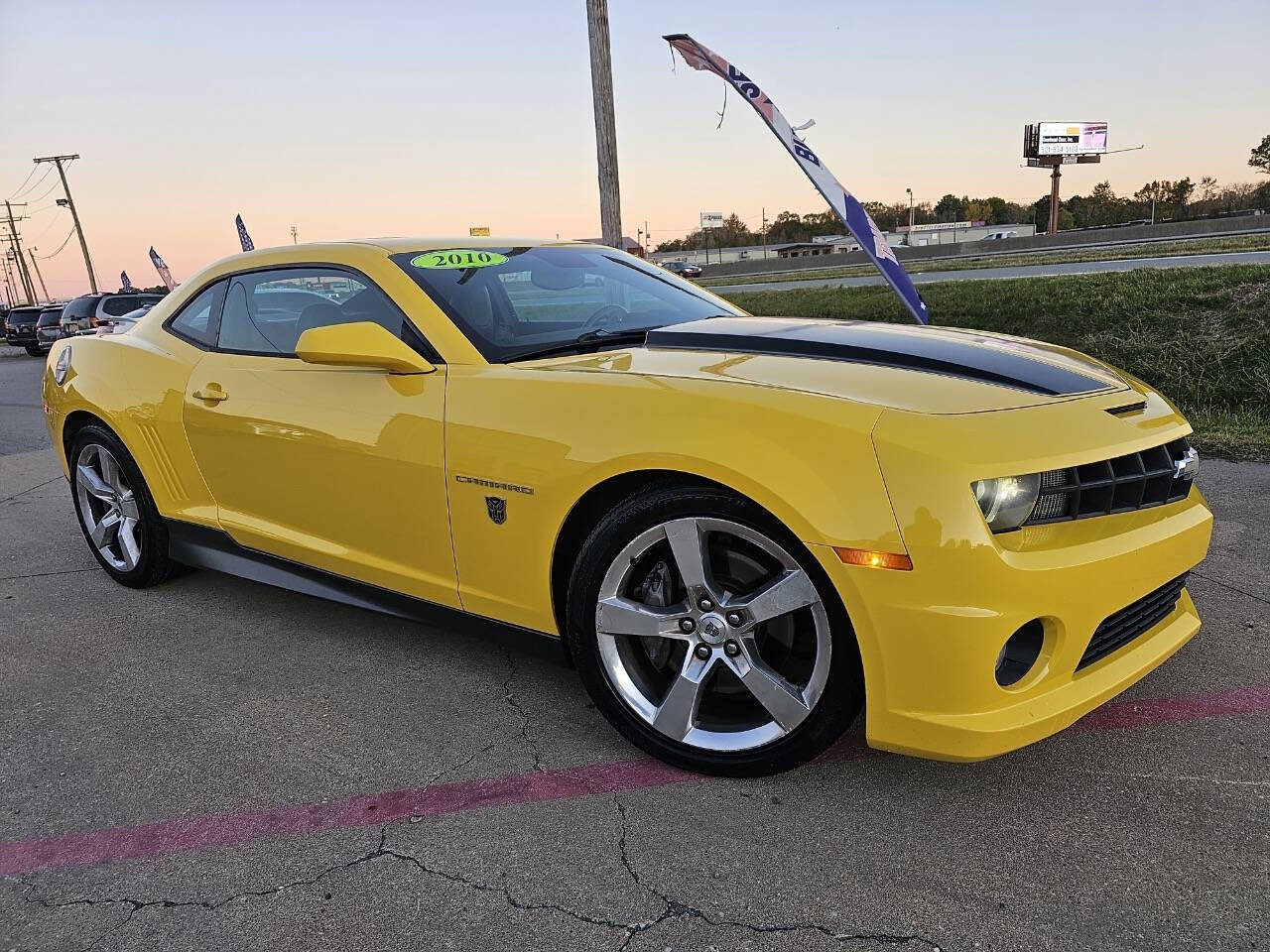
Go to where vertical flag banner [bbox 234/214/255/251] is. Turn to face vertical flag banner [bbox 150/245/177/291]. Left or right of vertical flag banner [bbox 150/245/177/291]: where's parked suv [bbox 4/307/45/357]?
left

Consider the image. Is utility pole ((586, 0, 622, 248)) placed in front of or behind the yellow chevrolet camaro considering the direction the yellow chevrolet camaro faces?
behind

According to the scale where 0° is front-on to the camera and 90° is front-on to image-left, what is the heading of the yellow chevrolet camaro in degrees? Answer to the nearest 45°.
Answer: approximately 315°

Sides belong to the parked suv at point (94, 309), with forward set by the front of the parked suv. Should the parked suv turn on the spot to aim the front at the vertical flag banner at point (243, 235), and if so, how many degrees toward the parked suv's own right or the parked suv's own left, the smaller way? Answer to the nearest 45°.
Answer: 0° — it already faces it

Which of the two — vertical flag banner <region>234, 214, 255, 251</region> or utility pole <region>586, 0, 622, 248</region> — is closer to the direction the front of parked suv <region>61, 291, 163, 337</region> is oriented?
the vertical flag banner

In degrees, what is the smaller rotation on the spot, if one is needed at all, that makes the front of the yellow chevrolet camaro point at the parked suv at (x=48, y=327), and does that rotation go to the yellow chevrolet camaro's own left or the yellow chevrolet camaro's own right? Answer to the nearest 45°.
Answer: approximately 180°

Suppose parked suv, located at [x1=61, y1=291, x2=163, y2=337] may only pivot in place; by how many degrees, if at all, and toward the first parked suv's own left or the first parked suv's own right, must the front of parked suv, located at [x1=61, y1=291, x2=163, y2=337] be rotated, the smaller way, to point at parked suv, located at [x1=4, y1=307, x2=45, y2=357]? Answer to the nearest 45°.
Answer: approximately 45° to the first parked suv's own left

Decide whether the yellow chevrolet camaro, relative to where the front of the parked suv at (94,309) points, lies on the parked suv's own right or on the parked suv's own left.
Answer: on the parked suv's own right

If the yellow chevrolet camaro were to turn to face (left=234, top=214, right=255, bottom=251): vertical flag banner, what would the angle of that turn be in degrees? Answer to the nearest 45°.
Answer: approximately 180°

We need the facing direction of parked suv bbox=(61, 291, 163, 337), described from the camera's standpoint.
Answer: facing away from the viewer and to the right of the viewer
